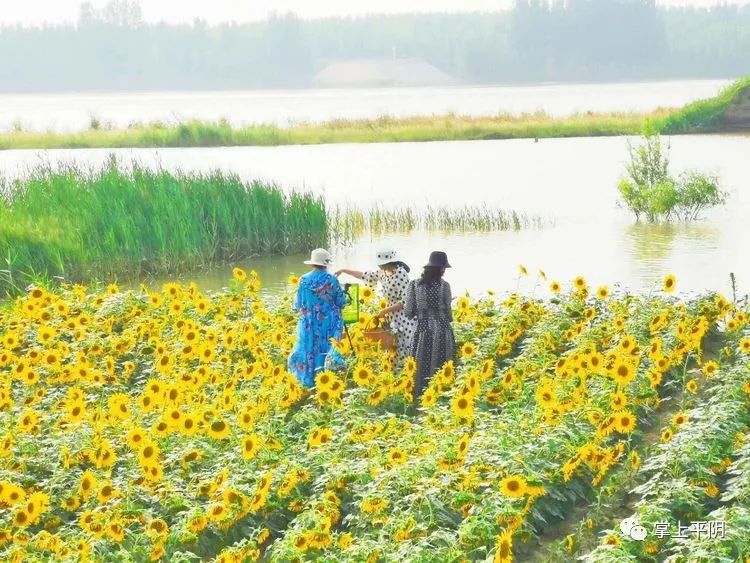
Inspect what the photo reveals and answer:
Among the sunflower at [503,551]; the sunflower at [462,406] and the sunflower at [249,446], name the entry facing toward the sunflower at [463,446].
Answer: the sunflower at [462,406]

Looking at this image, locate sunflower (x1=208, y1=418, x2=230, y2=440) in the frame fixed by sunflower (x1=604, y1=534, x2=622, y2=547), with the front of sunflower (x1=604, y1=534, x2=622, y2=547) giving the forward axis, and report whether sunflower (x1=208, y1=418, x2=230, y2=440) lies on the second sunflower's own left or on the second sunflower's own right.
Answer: on the second sunflower's own right

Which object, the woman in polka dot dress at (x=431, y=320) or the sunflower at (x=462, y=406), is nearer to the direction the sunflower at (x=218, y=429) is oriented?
the sunflower

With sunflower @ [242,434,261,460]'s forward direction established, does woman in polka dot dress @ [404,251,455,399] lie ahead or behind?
behind

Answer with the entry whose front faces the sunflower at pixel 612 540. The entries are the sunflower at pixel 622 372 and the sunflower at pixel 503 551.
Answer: the sunflower at pixel 622 372

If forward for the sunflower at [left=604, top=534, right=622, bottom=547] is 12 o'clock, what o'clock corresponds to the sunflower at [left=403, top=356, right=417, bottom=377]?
the sunflower at [left=403, top=356, right=417, bottom=377] is roughly at 5 o'clock from the sunflower at [left=604, top=534, right=622, bottom=547].

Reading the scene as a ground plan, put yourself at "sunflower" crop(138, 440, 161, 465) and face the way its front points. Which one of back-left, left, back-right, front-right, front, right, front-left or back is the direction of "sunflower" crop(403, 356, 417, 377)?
back-left

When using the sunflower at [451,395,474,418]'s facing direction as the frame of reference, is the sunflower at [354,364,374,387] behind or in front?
behind

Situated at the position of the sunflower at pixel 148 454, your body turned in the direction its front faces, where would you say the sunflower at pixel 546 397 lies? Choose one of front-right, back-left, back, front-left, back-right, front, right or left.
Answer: left

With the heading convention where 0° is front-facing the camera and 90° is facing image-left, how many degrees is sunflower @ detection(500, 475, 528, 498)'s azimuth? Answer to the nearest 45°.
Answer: approximately 0°

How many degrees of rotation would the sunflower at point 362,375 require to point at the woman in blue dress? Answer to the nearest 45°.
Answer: approximately 180°

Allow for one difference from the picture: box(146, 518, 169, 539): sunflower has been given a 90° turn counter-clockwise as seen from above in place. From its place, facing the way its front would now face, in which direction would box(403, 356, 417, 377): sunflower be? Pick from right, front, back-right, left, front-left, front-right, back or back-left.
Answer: front-left

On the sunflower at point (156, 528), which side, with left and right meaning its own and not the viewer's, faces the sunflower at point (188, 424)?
back
